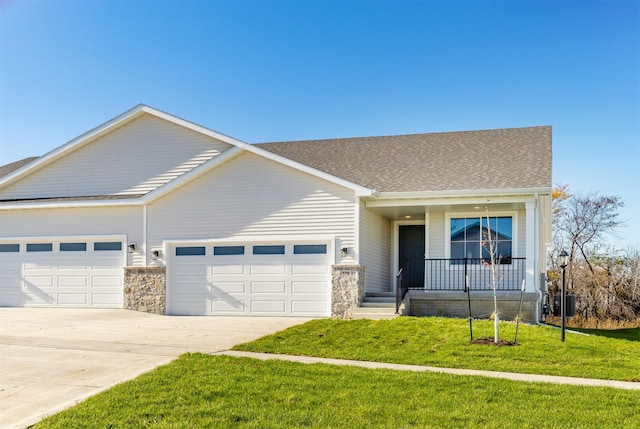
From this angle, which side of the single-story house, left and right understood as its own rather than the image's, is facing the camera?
front
